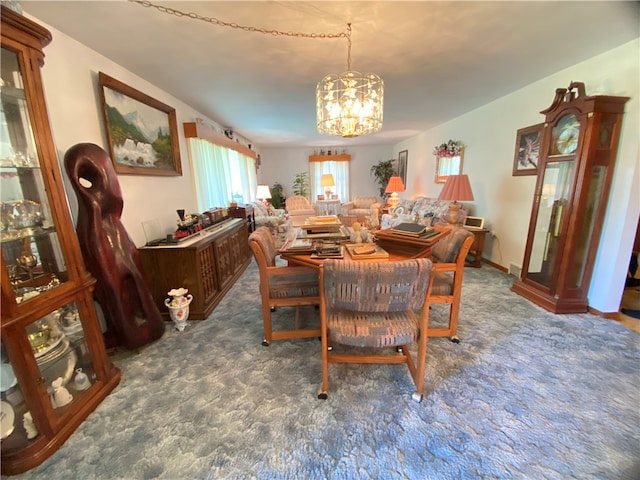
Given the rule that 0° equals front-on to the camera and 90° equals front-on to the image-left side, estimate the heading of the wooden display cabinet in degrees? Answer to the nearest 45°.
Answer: approximately 315°

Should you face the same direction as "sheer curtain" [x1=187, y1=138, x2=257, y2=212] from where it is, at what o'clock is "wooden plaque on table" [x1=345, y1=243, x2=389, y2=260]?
The wooden plaque on table is roughly at 1 o'clock from the sheer curtain.

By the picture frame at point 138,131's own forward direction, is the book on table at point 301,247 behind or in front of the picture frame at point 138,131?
in front

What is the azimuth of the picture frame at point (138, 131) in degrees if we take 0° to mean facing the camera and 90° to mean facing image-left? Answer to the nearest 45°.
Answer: approximately 315°

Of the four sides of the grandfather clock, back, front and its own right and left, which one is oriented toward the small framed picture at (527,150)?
right

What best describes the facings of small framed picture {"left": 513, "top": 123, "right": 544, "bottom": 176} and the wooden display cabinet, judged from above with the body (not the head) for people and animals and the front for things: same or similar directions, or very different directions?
very different directions

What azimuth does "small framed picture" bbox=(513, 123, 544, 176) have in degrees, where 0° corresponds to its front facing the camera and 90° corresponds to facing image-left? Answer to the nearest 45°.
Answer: approximately 45°

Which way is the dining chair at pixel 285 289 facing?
to the viewer's right

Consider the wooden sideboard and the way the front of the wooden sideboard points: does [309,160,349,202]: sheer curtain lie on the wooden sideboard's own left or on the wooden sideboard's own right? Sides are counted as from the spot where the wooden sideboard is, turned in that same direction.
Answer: on the wooden sideboard's own left

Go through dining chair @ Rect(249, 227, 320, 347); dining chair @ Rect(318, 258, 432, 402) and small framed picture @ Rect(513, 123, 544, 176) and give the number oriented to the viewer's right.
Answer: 1

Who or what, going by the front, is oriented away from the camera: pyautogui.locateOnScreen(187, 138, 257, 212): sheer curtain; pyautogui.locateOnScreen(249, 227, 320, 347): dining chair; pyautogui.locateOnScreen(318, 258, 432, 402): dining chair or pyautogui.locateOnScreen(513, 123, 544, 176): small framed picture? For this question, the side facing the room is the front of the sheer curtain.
pyautogui.locateOnScreen(318, 258, 432, 402): dining chair

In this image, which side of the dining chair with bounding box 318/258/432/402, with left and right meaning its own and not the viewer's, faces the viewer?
back

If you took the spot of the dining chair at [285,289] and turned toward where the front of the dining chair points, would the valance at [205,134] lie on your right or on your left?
on your left

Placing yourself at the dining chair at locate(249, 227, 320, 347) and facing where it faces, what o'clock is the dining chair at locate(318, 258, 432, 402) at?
the dining chair at locate(318, 258, 432, 402) is roughly at 2 o'clock from the dining chair at locate(249, 227, 320, 347).

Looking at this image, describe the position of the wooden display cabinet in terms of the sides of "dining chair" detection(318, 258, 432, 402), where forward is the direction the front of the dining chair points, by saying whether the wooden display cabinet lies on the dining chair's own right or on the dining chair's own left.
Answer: on the dining chair's own left

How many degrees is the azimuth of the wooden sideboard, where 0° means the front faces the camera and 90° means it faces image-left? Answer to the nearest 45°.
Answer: approximately 315°

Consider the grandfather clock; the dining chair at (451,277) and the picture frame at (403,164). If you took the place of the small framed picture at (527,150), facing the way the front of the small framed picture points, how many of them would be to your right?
1

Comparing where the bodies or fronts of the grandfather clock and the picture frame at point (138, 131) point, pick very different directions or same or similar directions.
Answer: very different directions

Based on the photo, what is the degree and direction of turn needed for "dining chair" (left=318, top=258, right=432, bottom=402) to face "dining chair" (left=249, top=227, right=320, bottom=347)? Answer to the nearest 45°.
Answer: approximately 45° to its left
